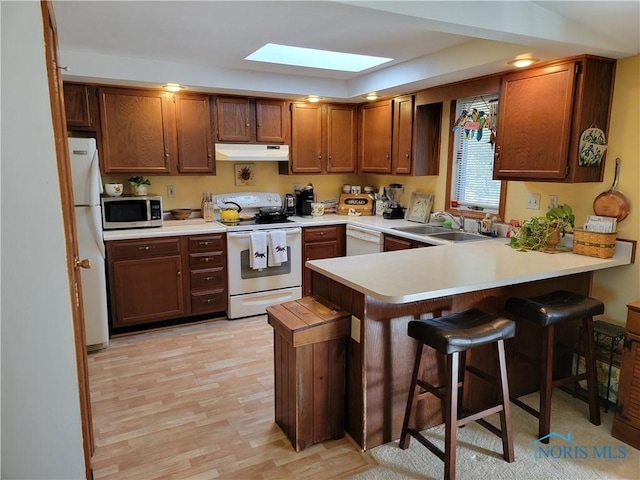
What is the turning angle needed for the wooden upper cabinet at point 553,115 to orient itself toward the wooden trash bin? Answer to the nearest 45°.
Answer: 0° — it already faces it

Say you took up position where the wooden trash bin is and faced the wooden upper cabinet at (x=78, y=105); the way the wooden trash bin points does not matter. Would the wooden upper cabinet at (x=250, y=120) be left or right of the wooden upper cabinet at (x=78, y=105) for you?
right

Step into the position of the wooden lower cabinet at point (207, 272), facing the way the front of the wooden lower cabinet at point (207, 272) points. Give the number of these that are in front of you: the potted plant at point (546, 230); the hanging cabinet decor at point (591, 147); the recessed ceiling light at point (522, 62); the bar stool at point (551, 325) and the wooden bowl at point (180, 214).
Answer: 4

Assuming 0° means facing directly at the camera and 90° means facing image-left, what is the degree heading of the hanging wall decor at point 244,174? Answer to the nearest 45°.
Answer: approximately 0°

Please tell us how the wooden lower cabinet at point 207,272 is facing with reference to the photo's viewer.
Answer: facing the viewer and to the right of the viewer

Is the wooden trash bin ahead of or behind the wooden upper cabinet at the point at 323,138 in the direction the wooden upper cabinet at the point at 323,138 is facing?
ahead

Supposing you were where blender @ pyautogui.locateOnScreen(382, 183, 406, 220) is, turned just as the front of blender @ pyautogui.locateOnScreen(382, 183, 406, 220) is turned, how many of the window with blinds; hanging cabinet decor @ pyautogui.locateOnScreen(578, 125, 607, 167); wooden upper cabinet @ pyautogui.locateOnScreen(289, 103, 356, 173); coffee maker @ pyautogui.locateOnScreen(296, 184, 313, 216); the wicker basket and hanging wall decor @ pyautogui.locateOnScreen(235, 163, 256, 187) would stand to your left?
3

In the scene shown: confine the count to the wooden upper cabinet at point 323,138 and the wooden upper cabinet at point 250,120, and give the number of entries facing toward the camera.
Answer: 2
